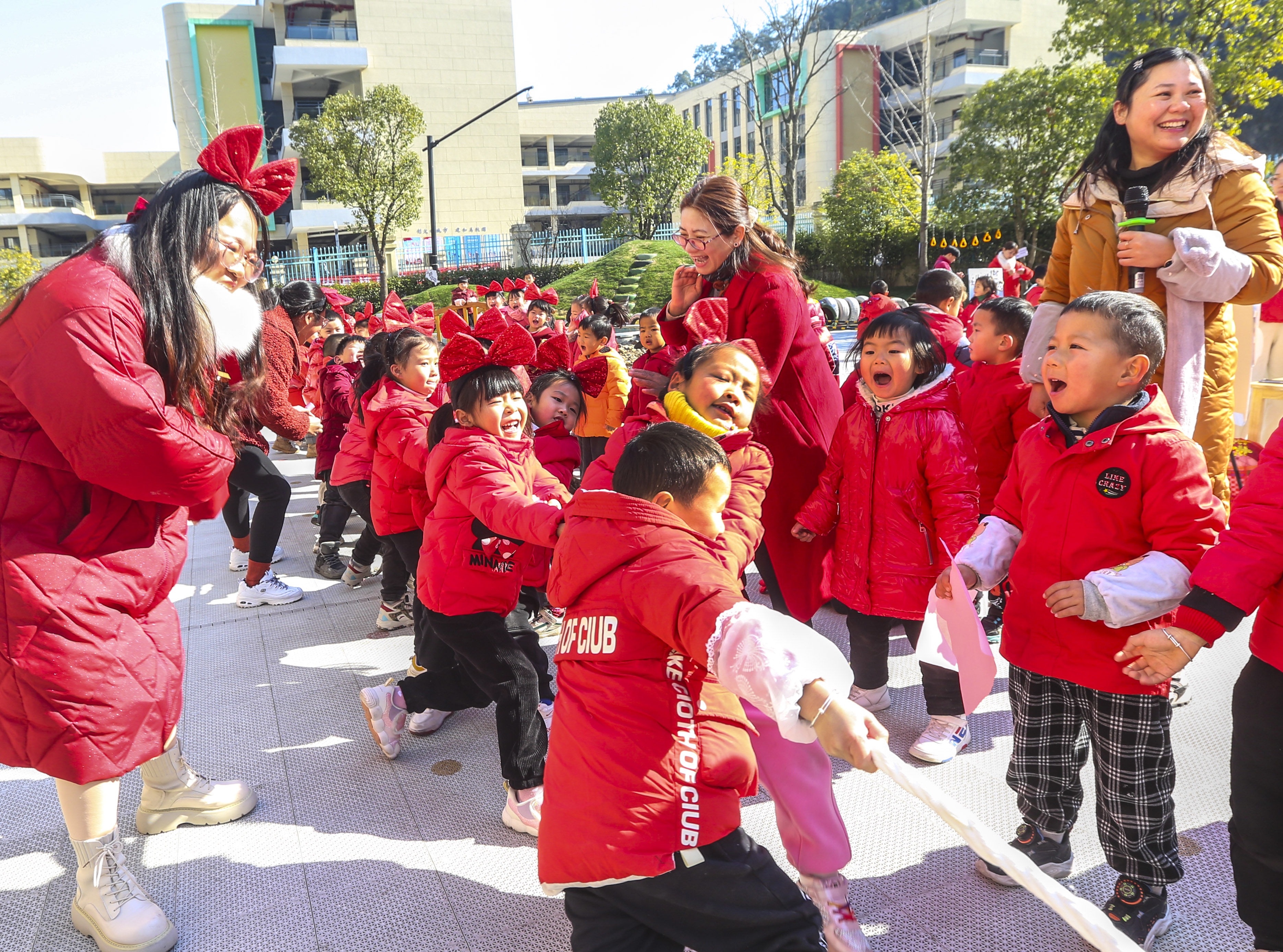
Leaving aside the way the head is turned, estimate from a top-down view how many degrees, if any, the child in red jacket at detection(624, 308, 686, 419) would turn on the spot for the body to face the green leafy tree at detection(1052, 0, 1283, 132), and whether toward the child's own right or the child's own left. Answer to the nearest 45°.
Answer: approximately 180°

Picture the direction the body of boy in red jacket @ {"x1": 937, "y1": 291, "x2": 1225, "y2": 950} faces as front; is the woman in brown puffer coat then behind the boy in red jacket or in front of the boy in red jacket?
behind

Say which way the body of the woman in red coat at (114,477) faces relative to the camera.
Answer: to the viewer's right

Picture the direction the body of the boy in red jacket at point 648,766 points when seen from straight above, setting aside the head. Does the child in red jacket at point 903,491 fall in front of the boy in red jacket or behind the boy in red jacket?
in front

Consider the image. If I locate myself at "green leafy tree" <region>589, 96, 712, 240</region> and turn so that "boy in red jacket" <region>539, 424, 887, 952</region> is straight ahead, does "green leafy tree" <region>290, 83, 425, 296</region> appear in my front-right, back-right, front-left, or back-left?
front-right

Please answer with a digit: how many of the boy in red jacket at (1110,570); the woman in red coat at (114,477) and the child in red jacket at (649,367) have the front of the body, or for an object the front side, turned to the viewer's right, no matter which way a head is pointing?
1

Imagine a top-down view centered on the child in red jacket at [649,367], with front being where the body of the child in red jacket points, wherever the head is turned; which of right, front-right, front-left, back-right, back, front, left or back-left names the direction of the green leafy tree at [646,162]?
back-right

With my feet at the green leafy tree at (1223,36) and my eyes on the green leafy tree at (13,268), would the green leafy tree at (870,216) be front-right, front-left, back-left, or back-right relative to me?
front-right

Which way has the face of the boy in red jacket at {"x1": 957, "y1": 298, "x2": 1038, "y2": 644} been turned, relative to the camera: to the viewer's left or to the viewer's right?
to the viewer's left

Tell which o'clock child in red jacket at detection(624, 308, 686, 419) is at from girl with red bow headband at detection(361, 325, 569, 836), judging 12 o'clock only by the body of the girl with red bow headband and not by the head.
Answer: The child in red jacket is roughly at 9 o'clock from the girl with red bow headband.

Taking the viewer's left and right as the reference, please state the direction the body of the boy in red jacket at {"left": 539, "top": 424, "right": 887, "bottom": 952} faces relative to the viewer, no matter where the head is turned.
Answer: facing away from the viewer and to the right of the viewer

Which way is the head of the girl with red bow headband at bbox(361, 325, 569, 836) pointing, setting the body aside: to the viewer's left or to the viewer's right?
to the viewer's right

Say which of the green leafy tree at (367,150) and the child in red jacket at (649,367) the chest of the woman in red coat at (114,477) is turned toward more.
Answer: the child in red jacket

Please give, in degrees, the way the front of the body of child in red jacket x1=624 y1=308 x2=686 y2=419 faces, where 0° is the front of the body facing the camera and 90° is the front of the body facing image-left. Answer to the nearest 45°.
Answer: approximately 45°

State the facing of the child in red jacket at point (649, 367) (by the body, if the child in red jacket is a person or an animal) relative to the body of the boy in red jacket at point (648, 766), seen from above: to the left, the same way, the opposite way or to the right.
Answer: the opposite way

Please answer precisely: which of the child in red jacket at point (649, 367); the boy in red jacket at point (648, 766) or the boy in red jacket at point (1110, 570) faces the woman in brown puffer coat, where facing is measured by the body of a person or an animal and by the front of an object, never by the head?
the boy in red jacket at point (648, 766)
